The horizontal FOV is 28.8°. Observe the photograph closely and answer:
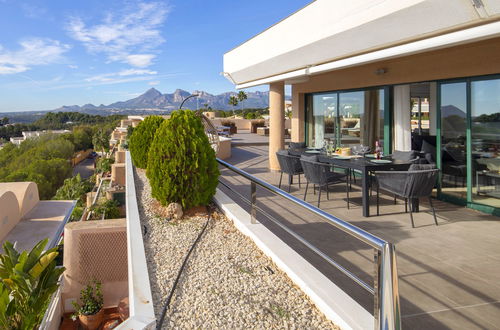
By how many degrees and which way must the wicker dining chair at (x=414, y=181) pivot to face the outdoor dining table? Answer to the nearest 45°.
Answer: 0° — it already faces it

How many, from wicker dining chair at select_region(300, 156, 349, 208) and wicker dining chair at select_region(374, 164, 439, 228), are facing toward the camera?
0

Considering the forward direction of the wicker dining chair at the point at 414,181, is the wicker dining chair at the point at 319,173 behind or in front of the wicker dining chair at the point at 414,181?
in front

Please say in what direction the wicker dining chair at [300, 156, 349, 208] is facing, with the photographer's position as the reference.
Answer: facing away from the viewer and to the right of the viewer

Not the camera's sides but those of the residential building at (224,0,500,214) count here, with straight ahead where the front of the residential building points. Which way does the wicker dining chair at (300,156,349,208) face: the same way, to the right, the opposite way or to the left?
the opposite way

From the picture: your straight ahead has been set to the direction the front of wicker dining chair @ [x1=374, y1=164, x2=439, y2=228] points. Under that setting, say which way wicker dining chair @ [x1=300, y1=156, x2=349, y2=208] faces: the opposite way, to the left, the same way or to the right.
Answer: to the right

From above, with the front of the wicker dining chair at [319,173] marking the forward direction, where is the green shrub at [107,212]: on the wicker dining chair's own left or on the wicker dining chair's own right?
on the wicker dining chair's own left

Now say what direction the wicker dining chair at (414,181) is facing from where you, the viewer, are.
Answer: facing away from the viewer and to the left of the viewer

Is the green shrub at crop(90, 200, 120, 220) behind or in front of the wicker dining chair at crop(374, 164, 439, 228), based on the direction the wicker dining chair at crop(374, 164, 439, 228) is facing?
in front
